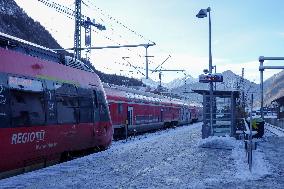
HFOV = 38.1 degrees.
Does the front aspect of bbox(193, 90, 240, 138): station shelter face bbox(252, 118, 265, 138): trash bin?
no

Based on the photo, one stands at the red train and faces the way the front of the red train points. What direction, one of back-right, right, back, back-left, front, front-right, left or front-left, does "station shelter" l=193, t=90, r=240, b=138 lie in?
front

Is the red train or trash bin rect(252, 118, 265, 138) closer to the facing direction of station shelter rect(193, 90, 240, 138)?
the red train

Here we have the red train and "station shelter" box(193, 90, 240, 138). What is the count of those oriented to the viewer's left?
1

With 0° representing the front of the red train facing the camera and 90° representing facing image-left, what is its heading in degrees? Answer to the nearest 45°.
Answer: approximately 225°

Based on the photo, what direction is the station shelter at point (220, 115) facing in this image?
to the viewer's left

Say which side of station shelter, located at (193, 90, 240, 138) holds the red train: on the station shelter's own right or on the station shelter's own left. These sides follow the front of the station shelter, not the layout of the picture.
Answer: on the station shelter's own left

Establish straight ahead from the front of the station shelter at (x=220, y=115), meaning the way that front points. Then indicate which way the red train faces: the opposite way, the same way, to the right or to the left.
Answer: to the right
